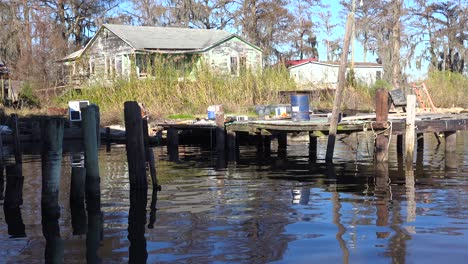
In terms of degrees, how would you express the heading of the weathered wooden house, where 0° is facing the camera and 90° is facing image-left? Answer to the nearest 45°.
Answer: approximately 0°

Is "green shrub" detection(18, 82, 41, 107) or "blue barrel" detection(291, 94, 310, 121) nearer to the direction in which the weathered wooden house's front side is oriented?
the blue barrel

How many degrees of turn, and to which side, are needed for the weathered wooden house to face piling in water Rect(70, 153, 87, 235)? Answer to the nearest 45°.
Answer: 0° — it already faces it

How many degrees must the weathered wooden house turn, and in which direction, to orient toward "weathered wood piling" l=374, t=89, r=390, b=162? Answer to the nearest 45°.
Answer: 0° — it already faces it

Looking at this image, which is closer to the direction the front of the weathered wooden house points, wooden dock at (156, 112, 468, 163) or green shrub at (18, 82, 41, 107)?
the wooden dock

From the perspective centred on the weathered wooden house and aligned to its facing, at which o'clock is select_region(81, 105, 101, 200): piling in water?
The piling in water is roughly at 12 o'clock from the weathered wooden house.
